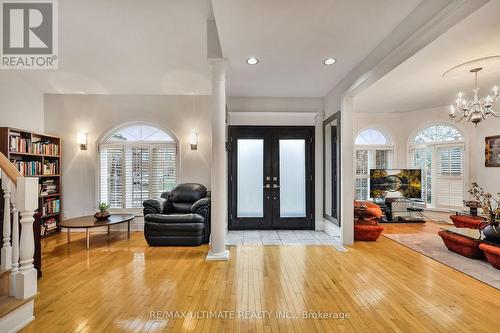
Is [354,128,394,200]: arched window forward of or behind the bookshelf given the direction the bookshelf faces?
forward

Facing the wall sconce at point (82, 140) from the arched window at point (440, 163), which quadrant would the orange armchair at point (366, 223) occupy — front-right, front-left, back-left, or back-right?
front-left

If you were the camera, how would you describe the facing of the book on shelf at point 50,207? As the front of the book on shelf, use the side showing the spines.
facing the viewer and to the right of the viewer

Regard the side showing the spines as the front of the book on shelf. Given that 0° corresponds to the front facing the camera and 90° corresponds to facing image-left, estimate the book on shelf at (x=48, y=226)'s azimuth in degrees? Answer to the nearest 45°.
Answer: approximately 315°

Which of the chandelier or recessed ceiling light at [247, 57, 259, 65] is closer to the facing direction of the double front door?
the recessed ceiling light

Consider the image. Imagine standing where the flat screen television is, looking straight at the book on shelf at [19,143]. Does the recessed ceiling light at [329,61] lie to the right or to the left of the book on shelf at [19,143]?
left

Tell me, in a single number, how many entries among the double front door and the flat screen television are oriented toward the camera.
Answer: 2

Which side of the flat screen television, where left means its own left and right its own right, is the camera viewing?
front

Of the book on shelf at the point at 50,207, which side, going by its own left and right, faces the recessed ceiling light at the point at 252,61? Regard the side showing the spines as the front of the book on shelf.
front

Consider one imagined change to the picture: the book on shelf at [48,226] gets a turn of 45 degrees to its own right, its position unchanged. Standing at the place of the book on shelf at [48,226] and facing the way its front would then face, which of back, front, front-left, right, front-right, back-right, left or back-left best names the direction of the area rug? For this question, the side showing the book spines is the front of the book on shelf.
front-left

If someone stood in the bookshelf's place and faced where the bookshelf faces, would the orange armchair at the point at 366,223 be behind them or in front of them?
in front

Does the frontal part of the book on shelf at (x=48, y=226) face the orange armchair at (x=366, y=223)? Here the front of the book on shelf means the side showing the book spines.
yes

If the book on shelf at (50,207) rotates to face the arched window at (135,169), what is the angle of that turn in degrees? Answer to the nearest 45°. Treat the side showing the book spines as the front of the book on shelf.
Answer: approximately 45° to its left

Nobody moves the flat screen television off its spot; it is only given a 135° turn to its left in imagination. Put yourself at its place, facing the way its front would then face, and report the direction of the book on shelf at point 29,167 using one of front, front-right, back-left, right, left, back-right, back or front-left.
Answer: back
